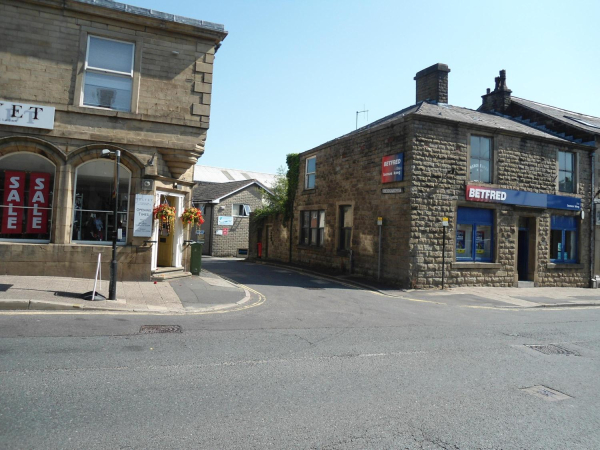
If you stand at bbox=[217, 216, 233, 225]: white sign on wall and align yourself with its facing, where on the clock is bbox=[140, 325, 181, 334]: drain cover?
The drain cover is roughly at 12 o'clock from the white sign on wall.

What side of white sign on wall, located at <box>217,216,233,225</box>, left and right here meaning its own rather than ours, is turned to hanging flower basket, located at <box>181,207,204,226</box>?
front

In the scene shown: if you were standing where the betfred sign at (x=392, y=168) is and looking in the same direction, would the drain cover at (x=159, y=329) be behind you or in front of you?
in front

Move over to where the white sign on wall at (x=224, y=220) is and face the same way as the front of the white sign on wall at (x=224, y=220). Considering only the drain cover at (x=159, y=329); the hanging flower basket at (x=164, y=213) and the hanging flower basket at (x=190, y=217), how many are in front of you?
3

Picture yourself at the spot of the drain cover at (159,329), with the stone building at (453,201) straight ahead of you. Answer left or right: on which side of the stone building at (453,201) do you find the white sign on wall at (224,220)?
left

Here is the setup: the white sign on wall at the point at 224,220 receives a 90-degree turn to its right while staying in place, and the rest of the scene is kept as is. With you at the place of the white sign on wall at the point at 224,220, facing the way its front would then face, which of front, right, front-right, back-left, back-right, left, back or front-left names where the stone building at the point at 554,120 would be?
back-left

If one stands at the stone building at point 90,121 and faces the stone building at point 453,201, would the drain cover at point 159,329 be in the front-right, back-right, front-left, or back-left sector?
front-right

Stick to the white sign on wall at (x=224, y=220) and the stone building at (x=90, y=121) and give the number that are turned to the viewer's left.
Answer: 0

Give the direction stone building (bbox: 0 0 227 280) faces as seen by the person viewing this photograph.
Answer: facing the viewer and to the right of the viewer

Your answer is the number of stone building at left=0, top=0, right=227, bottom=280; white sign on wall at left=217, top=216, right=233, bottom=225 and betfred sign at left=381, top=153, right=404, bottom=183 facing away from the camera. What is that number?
0

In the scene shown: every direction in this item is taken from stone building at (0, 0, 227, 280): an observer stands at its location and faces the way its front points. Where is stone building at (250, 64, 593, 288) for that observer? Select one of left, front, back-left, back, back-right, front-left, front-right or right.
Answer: front-left

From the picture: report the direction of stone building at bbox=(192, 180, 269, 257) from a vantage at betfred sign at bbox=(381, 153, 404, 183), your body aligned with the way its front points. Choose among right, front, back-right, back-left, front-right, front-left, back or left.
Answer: right

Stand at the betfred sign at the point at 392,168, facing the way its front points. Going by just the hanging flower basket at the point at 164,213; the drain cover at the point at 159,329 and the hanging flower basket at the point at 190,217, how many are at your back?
0

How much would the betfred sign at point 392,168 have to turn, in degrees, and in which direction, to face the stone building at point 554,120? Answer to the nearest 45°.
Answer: approximately 180°

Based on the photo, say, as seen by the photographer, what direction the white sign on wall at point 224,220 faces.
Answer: facing the viewer

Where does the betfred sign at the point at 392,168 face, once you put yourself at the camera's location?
facing the viewer and to the left of the viewer

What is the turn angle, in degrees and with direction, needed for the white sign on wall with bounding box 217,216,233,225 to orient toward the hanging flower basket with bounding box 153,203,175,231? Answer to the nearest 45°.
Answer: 0° — it already faces it

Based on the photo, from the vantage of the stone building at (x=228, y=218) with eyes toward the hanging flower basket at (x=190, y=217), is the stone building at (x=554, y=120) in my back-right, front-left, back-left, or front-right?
front-left

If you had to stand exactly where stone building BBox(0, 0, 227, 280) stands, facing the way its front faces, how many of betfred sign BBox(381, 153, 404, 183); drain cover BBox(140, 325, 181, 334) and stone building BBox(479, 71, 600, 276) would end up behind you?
0

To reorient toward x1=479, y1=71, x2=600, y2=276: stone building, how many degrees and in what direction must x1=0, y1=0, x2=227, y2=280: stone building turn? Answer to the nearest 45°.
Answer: approximately 45° to its left
